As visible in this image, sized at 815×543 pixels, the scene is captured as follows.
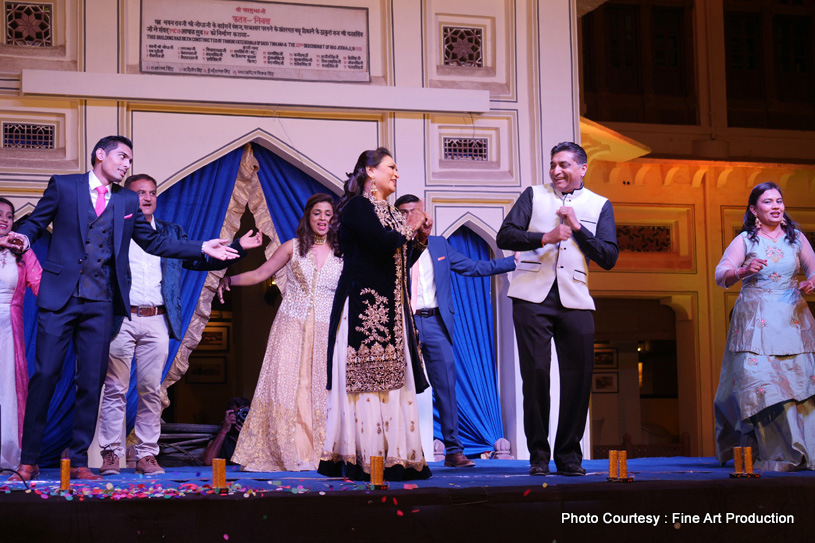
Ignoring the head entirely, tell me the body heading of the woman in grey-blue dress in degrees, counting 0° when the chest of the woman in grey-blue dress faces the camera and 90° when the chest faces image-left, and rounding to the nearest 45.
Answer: approximately 0°

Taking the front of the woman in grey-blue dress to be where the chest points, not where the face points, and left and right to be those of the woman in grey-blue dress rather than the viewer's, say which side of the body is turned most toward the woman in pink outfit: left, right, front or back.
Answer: right

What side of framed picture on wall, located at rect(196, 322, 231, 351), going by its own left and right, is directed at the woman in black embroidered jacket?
front

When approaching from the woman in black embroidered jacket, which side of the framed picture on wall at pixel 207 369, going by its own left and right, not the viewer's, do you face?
front

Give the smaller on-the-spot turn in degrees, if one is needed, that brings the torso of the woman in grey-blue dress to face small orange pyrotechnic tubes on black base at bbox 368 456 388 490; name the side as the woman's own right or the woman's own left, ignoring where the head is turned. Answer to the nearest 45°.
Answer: approximately 45° to the woman's own right

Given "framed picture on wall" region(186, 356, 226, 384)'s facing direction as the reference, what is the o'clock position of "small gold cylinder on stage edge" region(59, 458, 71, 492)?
The small gold cylinder on stage edge is roughly at 12 o'clock from the framed picture on wall.

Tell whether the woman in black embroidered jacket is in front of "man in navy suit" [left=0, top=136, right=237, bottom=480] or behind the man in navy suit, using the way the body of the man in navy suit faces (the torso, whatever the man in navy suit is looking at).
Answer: in front

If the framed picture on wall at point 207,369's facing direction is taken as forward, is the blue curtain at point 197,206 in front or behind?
in front
